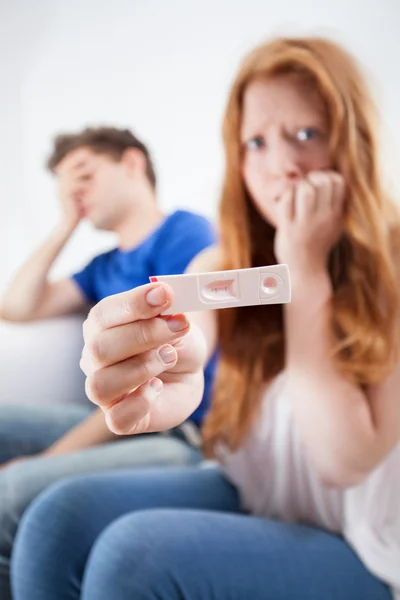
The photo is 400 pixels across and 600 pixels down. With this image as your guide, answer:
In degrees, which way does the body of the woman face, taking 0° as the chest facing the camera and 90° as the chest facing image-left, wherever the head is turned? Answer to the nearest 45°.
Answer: approximately 45°

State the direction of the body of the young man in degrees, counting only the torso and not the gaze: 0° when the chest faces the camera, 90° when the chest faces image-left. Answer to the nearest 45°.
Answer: approximately 45°
